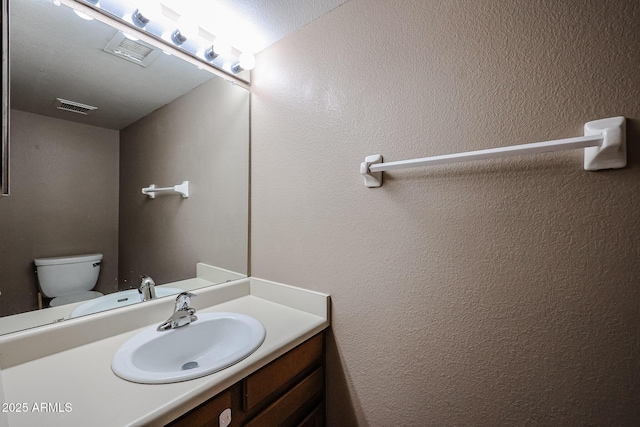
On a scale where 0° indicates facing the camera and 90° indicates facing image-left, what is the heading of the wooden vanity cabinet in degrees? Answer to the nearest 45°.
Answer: approximately 315°

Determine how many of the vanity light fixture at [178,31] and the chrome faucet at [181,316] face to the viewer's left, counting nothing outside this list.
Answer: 0

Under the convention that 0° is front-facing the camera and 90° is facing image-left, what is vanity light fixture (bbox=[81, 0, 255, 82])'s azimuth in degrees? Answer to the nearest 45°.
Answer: approximately 315°

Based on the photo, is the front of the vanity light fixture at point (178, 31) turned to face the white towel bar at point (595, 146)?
yes
